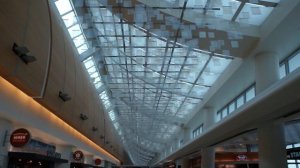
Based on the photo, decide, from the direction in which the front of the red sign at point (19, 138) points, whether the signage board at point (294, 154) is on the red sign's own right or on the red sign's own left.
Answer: on the red sign's own left

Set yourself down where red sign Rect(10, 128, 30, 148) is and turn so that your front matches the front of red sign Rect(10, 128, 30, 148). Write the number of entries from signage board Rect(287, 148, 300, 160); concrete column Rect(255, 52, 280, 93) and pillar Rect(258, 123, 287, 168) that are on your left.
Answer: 3

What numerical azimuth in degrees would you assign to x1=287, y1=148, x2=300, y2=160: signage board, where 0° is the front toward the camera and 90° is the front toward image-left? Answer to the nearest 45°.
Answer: approximately 45°

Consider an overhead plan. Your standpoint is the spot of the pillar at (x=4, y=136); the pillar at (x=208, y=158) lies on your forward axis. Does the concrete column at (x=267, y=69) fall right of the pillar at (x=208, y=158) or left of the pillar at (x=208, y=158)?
right
